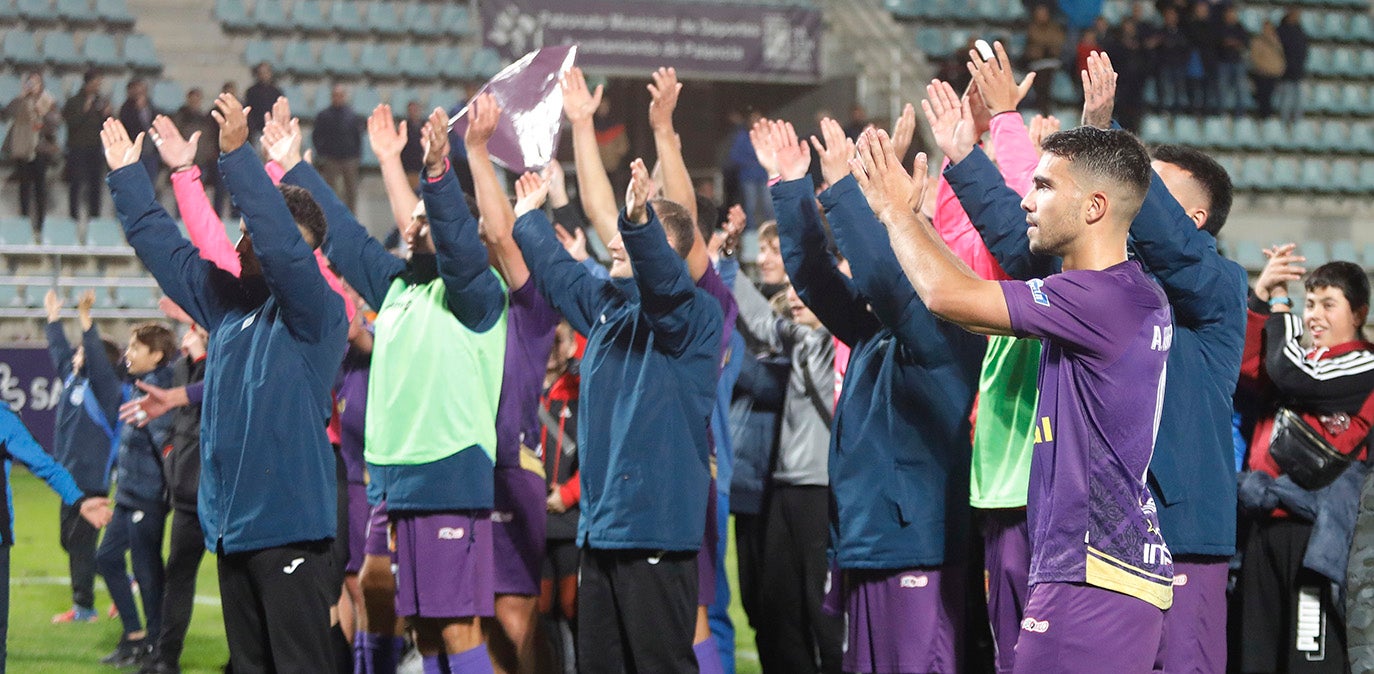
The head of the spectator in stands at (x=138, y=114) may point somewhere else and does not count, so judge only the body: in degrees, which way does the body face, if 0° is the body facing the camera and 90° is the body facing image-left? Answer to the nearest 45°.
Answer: approximately 0°

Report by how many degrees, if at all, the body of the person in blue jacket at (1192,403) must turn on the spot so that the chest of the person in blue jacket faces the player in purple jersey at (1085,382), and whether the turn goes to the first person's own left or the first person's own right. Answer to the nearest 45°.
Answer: approximately 90° to the first person's own left

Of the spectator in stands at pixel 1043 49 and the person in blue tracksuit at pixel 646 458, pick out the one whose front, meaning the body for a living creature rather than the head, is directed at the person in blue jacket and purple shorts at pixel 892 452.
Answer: the spectator in stands

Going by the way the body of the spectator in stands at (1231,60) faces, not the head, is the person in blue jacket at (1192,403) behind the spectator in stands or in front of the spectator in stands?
in front

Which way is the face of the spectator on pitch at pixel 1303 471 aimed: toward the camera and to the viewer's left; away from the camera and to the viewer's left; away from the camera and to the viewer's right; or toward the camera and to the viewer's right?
toward the camera and to the viewer's left

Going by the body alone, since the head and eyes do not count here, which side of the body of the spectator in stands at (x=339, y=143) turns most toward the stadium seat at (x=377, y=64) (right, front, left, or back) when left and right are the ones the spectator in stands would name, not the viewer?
back

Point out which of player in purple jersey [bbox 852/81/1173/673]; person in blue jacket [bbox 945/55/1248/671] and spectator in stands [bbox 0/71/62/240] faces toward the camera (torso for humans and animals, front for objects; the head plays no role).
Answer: the spectator in stands

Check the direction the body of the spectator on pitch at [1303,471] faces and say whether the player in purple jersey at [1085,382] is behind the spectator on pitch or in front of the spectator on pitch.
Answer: in front

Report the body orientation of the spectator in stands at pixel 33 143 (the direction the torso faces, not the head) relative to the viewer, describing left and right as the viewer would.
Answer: facing the viewer

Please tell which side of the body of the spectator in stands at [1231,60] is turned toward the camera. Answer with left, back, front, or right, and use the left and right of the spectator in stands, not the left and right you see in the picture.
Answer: front

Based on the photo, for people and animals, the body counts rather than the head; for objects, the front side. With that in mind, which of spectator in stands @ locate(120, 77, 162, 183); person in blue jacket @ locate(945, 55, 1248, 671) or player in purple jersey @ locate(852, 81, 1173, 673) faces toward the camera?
the spectator in stands

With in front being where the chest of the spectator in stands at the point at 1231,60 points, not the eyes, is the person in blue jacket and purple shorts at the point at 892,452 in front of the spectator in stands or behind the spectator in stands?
in front
